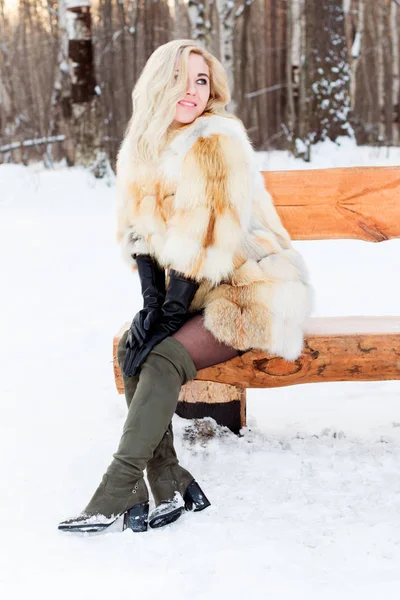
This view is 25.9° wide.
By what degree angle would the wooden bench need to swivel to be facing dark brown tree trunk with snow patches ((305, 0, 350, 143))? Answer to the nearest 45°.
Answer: approximately 180°

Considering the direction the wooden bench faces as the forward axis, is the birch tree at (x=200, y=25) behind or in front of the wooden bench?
behind

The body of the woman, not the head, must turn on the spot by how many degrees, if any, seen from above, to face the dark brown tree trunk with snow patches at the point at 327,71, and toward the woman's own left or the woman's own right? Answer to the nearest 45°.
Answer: approximately 135° to the woman's own right

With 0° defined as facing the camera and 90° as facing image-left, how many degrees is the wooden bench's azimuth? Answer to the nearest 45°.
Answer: approximately 0°

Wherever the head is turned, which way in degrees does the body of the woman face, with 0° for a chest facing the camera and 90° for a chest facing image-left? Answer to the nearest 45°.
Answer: approximately 45°

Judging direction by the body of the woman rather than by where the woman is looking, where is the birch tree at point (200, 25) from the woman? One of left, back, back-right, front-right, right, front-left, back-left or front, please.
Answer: back-right

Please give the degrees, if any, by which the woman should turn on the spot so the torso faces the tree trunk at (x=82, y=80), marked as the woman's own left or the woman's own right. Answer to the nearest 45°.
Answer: approximately 135° to the woman's own right
